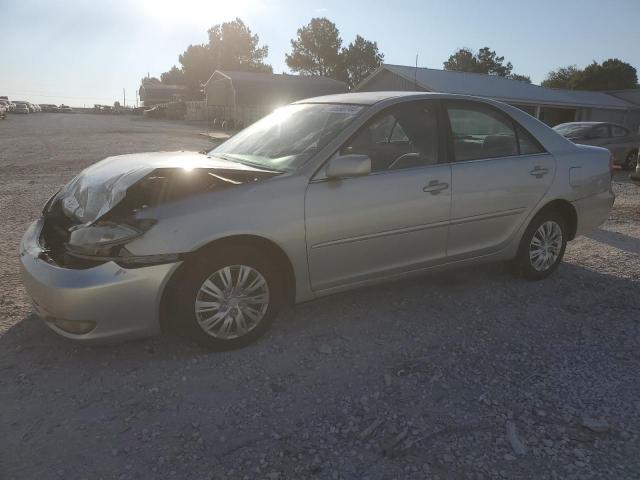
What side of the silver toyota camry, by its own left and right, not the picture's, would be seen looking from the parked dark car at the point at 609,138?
back

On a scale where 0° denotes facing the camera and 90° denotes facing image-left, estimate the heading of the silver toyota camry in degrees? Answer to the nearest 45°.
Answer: approximately 45°
